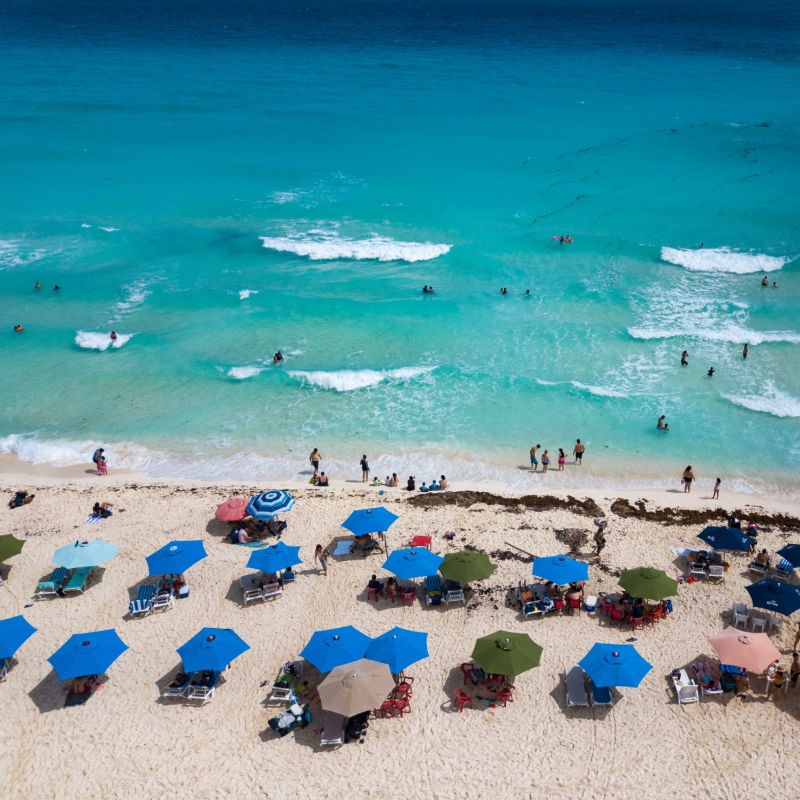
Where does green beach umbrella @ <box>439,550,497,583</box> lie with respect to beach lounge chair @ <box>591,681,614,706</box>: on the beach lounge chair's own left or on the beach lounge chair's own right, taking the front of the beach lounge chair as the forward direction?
on the beach lounge chair's own left

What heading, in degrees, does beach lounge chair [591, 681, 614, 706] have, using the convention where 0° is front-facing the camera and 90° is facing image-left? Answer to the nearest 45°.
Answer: approximately 180°

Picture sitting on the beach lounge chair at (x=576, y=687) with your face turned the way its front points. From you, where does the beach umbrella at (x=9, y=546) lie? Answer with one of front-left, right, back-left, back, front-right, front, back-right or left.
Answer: left

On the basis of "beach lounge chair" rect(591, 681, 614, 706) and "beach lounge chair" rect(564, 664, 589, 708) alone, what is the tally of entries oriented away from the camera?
2

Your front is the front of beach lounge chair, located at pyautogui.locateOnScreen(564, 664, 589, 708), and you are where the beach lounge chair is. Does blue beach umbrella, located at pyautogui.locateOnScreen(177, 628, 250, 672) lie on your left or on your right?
on your left

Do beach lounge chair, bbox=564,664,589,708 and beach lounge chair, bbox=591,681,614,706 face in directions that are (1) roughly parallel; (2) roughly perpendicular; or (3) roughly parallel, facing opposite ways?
roughly parallel

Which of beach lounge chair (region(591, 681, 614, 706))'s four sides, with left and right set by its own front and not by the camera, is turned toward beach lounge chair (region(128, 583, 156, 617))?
left

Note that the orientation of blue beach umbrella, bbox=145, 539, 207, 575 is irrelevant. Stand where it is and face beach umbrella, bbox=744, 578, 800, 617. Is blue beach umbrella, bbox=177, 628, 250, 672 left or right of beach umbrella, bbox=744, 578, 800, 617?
right

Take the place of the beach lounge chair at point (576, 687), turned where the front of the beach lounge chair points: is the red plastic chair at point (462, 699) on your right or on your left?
on your left

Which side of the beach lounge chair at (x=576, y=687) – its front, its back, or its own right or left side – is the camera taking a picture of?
back

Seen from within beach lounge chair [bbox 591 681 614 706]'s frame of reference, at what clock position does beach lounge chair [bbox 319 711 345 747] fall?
beach lounge chair [bbox 319 711 345 747] is roughly at 8 o'clock from beach lounge chair [bbox 591 681 614 706].

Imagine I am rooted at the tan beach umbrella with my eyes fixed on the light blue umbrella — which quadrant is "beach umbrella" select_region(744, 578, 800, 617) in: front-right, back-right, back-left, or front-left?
back-right

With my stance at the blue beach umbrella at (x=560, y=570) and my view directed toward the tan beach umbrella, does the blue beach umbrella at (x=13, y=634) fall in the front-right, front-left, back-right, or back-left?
front-right

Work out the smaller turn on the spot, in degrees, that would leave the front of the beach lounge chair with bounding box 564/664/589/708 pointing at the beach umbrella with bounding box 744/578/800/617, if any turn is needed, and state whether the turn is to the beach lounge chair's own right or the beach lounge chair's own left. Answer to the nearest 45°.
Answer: approximately 45° to the beach lounge chair's own right

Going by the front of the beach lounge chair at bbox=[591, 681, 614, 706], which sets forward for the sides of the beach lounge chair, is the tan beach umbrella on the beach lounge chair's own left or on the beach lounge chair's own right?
on the beach lounge chair's own left
